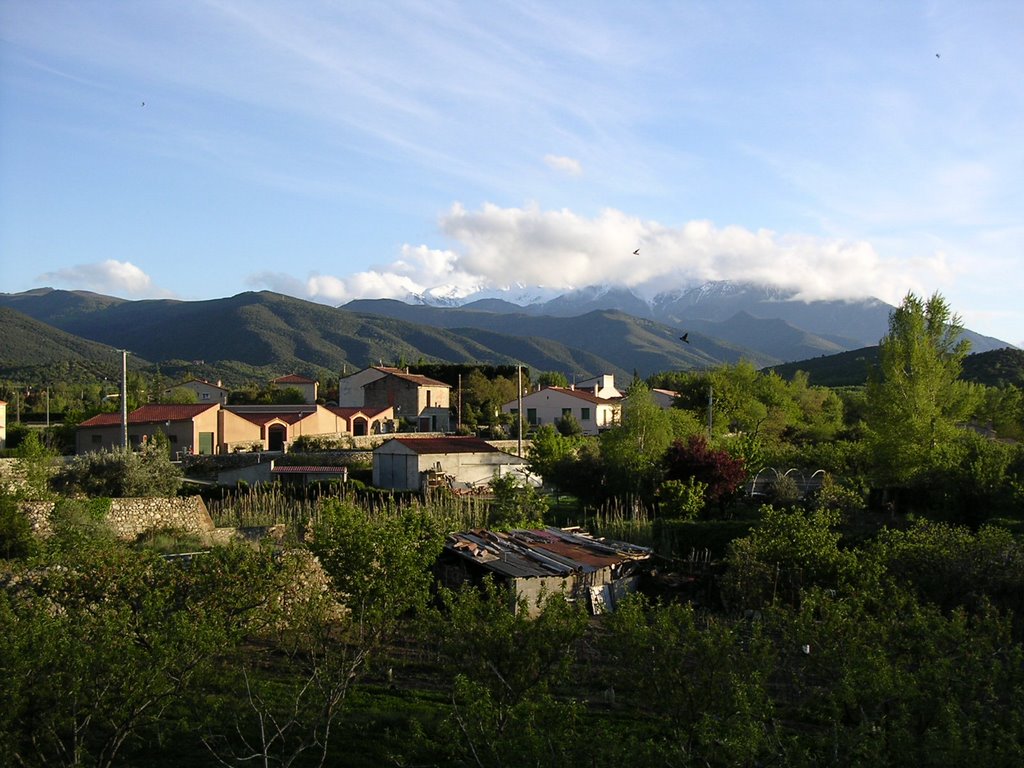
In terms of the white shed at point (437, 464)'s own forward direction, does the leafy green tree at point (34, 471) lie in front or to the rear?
in front

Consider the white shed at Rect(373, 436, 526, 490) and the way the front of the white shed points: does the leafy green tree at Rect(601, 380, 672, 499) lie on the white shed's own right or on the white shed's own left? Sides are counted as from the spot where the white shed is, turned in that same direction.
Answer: on the white shed's own left

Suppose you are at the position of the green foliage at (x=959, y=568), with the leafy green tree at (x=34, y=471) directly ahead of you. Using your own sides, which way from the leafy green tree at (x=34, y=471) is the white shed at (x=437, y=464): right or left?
right

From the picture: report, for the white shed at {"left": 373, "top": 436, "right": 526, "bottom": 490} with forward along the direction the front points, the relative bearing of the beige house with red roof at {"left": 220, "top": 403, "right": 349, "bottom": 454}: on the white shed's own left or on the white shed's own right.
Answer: on the white shed's own right

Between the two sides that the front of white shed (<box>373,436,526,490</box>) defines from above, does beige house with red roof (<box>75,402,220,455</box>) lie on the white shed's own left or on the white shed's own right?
on the white shed's own right

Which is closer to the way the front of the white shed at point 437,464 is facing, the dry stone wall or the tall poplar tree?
the dry stone wall

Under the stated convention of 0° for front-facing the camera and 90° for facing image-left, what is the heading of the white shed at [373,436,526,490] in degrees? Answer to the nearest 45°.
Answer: approximately 45°

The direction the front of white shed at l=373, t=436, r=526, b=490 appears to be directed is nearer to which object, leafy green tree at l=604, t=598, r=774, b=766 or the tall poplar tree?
the leafy green tree

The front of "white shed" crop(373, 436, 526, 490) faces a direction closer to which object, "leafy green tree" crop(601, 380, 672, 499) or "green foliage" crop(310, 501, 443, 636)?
the green foliage

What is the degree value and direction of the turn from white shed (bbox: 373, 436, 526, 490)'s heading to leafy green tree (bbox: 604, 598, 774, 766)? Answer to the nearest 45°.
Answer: approximately 45° to its left

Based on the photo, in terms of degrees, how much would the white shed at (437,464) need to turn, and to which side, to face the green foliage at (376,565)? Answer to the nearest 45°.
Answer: approximately 45° to its left

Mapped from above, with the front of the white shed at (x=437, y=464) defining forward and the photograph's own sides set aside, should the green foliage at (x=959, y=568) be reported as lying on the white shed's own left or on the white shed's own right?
on the white shed's own left
